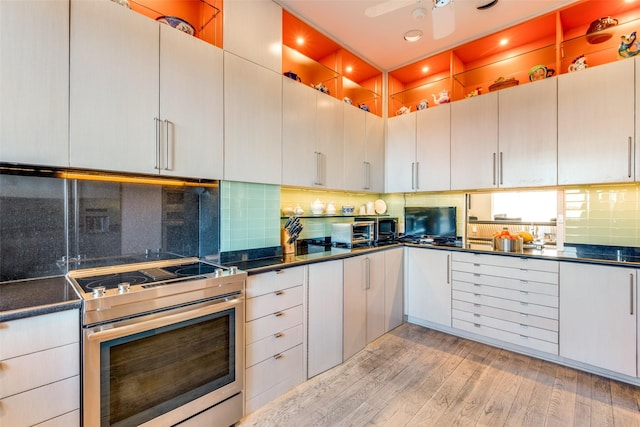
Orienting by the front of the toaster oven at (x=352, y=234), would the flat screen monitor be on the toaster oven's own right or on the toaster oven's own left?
on the toaster oven's own left

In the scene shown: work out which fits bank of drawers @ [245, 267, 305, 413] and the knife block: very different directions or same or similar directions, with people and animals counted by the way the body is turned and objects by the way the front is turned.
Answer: same or similar directions

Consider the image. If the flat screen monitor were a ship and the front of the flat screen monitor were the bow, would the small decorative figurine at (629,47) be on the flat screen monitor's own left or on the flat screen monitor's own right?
on the flat screen monitor's own left

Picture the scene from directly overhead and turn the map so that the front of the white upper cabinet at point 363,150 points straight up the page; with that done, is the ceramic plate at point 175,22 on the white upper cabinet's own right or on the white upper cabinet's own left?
on the white upper cabinet's own right

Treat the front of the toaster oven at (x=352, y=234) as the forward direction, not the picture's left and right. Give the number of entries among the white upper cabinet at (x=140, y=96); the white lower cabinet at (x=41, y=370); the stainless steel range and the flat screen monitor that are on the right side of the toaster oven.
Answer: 3

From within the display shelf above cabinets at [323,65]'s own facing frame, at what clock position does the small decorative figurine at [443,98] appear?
The small decorative figurine is roughly at 10 o'clock from the display shelf above cabinets.

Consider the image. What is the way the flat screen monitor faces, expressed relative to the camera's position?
facing the viewer

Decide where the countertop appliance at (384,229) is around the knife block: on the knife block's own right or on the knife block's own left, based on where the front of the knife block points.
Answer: on the knife block's own left

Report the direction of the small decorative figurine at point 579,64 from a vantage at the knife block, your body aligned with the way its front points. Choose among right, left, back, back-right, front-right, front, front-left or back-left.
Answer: front-left

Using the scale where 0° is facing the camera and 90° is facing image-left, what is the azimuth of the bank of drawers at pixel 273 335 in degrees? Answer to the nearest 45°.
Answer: approximately 315°

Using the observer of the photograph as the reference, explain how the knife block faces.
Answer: facing the viewer and to the right of the viewer

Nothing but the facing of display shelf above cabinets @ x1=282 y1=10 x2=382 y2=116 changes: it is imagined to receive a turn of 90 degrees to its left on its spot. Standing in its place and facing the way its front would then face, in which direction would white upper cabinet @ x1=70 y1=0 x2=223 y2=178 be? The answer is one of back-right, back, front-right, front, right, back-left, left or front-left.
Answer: back

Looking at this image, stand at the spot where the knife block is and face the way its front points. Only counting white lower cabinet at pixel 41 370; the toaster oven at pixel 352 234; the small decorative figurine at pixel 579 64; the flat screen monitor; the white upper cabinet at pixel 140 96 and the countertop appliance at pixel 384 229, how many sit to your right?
2

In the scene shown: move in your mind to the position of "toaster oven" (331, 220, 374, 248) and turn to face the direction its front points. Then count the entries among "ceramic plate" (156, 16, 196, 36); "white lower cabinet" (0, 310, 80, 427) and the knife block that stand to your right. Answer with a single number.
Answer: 3

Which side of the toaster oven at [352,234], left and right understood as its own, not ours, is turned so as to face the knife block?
right
